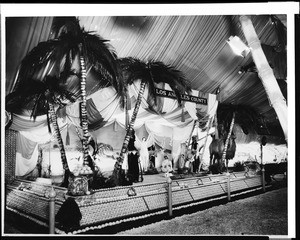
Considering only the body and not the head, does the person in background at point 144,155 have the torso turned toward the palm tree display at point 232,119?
no

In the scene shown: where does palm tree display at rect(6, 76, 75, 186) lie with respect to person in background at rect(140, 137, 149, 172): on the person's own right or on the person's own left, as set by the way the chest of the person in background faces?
on the person's own right

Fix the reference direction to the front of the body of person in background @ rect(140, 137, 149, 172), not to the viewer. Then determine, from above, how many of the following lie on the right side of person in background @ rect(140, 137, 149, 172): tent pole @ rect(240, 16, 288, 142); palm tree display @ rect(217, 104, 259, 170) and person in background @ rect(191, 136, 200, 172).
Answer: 0

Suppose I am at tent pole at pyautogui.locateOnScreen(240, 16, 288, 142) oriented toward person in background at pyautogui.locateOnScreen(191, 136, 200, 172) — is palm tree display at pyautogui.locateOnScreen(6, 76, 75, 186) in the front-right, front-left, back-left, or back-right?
front-left

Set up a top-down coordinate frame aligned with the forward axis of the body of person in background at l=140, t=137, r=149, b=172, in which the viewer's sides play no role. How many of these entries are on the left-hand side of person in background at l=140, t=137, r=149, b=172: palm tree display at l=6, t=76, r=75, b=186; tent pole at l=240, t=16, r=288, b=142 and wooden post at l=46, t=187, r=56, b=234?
1

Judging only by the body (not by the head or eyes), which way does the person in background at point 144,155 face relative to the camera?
toward the camera

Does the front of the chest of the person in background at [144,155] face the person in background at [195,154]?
no
